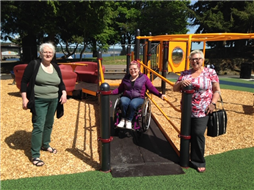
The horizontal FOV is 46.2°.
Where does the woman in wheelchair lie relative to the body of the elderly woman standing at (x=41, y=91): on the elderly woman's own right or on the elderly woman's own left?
on the elderly woman's own left

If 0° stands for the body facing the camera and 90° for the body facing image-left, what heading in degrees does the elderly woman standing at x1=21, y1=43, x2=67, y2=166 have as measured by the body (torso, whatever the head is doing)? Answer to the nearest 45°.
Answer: approximately 315°

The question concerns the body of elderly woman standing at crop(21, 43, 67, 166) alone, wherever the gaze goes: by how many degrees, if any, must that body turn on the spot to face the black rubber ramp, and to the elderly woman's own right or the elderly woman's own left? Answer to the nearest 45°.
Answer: approximately 45° to the elderly woman's own left

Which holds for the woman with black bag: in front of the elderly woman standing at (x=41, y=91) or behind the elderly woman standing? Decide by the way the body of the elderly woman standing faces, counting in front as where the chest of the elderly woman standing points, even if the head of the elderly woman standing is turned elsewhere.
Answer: in front

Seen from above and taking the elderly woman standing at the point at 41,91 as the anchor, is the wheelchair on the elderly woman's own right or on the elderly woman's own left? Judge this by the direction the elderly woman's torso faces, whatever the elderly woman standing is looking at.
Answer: on the elderly woman's own left
